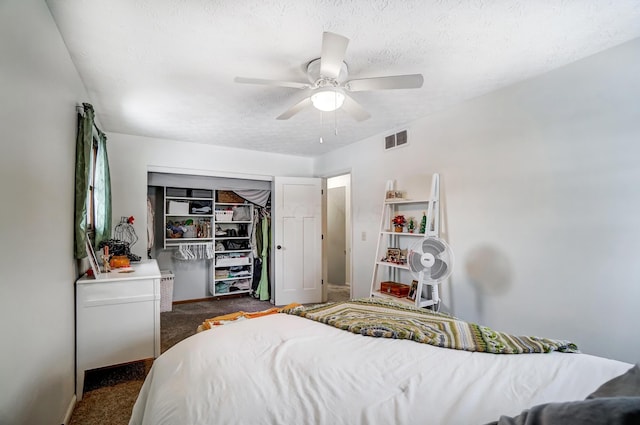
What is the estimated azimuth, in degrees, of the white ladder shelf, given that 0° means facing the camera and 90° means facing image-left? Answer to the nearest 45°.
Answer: approximately 45°

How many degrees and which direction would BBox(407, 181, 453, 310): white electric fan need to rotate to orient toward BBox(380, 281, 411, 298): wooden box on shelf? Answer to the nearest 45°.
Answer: approximately 135° to its right

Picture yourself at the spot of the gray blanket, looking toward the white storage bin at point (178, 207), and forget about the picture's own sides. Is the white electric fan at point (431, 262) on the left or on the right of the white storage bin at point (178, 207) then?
right

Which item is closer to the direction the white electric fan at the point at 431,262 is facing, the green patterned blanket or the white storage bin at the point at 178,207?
the green patterned blanket

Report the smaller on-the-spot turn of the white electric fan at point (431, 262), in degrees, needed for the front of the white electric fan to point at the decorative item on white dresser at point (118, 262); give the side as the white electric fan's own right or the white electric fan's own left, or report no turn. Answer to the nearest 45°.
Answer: approximately 90° to the white electric fan's own right

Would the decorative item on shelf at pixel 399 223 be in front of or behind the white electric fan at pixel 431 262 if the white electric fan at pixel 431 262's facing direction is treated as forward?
behind

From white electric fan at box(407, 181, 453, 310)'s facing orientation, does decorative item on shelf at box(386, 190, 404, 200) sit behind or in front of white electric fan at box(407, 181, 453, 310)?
behind

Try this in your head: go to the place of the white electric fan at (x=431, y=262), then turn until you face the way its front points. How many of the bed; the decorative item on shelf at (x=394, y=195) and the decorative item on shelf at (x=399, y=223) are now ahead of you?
1

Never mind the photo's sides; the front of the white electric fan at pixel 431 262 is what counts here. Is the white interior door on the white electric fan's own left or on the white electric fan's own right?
on the white electric fan's own right
